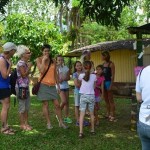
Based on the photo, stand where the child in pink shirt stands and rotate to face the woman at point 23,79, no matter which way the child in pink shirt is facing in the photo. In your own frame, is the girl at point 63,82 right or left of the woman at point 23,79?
right

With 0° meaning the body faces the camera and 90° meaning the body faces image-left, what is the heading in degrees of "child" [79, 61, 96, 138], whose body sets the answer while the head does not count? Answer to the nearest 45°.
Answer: approximately 180°

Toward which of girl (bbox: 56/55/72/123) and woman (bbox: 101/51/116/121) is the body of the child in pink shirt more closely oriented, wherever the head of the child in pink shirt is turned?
the girl

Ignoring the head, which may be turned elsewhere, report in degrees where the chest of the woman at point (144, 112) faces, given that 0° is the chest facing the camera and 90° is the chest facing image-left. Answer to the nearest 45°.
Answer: approximately 180°

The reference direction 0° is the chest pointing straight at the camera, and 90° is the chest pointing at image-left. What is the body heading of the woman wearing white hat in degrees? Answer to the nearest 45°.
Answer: approximately 270°

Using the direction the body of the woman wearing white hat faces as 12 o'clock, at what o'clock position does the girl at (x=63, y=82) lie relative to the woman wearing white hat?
The girl is roughly at 11 o'clock from the woman wearing white hat.

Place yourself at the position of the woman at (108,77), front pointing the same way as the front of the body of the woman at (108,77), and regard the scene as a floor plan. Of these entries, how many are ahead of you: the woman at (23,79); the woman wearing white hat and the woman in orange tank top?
3

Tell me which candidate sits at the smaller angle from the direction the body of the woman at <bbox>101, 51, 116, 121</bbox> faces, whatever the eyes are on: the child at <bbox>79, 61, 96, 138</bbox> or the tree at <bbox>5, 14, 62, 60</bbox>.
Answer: the child

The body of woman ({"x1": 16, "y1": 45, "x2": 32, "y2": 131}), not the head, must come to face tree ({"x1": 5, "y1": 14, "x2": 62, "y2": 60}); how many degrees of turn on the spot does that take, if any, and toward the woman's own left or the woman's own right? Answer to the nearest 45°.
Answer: approximately 90° to the woman's own left
